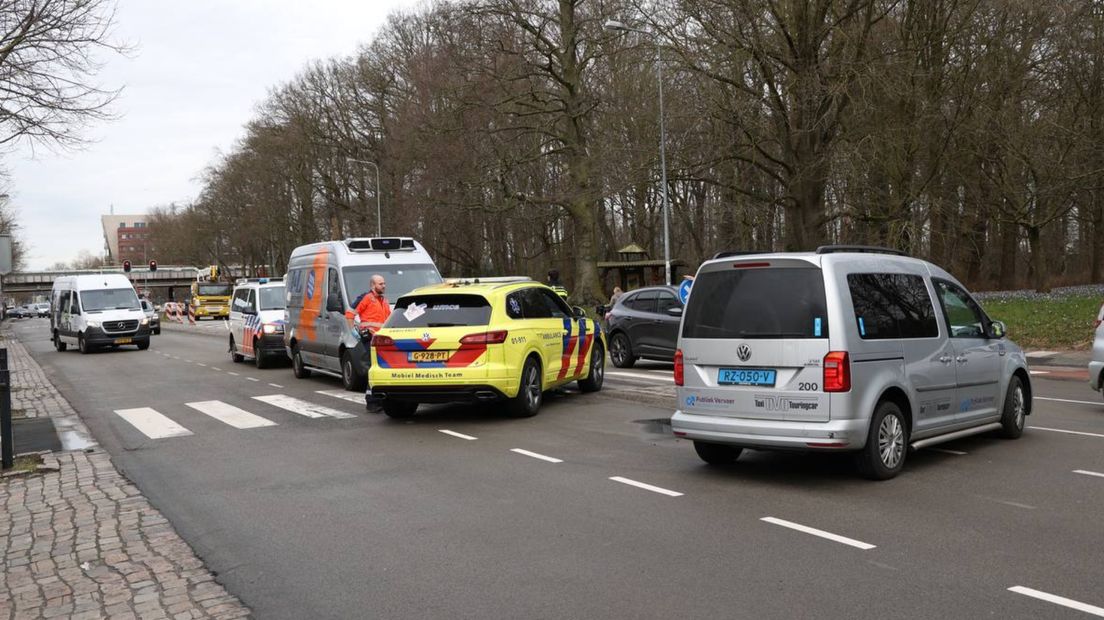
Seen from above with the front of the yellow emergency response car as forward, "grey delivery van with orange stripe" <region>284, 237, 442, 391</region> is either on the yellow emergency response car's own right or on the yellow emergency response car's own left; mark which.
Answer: on the yellow emergency response car's own left

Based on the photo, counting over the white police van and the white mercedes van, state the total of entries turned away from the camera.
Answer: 0

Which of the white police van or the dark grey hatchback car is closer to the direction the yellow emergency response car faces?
the dark grey hatchback car

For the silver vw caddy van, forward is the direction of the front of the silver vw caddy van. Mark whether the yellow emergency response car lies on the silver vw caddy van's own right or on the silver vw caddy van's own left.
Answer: on the silver vw caddy van's own left

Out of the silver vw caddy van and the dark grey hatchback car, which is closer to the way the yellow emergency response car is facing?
the dark grey hatchback car

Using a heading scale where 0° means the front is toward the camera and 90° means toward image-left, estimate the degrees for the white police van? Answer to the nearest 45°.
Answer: approximately 315°

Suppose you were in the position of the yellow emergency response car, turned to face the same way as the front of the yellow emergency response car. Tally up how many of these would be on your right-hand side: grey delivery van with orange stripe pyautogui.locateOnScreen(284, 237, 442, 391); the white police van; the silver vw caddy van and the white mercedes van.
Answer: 1

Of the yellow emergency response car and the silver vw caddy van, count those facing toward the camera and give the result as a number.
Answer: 0

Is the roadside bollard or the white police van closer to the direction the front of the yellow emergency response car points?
the white police van

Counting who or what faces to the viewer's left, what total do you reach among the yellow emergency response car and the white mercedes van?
0

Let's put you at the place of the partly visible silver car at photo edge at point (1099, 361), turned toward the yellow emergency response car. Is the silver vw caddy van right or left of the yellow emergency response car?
left

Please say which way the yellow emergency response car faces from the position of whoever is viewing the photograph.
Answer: facing away from the viewer and to the right of the viewer
